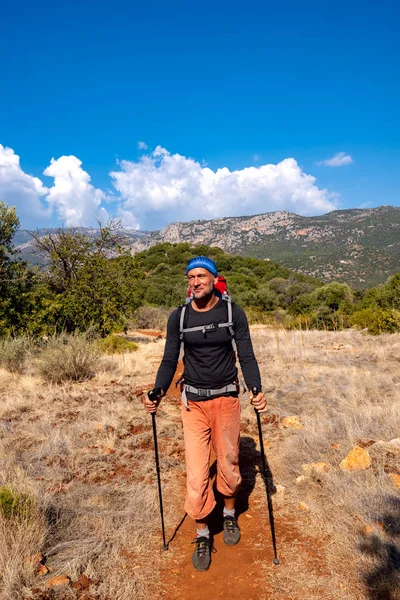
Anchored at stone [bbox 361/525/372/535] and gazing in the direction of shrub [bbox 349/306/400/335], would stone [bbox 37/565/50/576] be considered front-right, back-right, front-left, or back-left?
back-left

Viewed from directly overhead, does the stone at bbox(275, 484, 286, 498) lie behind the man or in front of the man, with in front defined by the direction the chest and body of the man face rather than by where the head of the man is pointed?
behind

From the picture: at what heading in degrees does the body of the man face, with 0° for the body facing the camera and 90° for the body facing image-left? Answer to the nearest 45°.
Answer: approximately 0°

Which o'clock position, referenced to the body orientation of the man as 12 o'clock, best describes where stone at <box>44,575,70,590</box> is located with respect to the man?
The stone is roughly at 2 o'clock from the man.

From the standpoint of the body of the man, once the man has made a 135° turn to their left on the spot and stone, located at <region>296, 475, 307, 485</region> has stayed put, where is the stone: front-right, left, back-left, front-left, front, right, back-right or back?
front

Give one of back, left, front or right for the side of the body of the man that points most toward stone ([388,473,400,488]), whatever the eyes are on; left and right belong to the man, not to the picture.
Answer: left

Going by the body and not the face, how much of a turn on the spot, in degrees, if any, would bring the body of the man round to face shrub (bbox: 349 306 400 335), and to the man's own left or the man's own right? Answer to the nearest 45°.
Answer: approximately 135° to the man's own left

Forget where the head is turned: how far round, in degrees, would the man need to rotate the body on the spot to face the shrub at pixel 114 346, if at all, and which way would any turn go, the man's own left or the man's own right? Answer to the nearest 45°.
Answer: approximately 180°

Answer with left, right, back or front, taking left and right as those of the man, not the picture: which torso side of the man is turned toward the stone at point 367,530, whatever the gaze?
left

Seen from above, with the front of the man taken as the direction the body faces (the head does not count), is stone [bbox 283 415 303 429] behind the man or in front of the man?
behind

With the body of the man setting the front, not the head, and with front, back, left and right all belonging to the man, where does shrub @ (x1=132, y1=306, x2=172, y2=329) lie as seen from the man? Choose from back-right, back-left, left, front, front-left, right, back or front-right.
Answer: back
